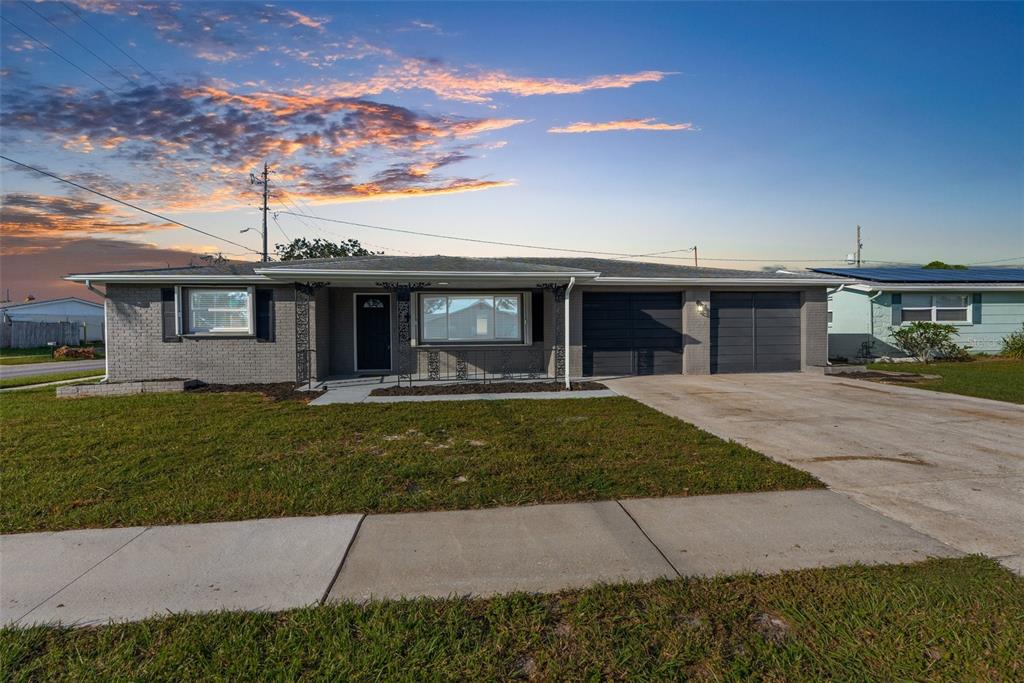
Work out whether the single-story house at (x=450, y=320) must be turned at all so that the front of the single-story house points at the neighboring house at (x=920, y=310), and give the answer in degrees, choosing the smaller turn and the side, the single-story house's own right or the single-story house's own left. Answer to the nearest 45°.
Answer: approximately 90° to the single-story house's own left

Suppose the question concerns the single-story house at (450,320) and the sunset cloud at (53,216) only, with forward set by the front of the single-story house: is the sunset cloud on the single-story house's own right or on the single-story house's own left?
on the single-story house's own right

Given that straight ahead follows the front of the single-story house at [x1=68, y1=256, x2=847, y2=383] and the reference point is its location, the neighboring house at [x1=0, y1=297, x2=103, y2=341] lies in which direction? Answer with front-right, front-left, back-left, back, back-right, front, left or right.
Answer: back-right

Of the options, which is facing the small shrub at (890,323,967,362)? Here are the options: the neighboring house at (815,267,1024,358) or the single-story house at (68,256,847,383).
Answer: the neighboring house

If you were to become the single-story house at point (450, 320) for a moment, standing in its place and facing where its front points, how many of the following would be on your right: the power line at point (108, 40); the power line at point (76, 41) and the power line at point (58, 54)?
3

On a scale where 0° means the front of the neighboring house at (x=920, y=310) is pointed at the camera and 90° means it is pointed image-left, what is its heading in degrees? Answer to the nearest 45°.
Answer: approximately 0°

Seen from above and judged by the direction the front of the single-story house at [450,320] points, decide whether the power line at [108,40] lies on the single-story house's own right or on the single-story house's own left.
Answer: on the single-story house's own right

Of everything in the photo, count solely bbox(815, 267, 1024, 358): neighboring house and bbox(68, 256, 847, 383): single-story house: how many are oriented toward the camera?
2

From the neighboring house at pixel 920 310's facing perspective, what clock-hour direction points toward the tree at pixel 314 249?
The tree is roughly at 3 o'clock from the neighboring house.

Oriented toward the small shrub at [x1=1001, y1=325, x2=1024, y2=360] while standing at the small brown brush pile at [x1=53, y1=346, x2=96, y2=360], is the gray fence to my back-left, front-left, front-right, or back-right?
back-left

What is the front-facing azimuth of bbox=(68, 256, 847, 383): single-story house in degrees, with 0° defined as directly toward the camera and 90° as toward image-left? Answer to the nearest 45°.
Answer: approximately 0°
